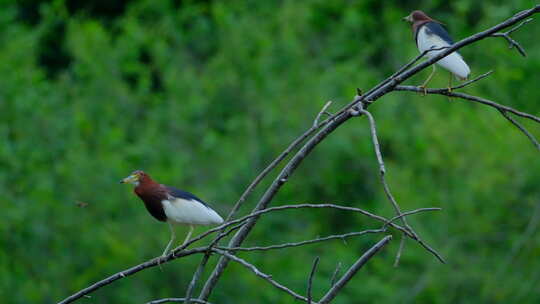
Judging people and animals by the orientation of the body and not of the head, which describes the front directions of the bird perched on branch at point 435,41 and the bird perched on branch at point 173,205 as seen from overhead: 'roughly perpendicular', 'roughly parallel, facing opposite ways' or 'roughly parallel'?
roughly parallel

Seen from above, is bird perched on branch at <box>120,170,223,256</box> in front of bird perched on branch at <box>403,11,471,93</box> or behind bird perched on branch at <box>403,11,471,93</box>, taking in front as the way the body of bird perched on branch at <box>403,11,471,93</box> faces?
in front

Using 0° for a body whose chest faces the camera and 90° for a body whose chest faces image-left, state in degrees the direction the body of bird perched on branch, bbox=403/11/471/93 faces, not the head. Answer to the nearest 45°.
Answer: approximately 90°

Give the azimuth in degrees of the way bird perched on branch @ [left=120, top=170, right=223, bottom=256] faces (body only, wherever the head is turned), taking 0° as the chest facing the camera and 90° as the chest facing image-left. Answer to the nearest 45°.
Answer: approximately 90°

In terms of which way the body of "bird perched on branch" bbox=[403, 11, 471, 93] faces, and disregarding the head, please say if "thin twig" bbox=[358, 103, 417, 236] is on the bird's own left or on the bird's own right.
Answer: on the bird's own left

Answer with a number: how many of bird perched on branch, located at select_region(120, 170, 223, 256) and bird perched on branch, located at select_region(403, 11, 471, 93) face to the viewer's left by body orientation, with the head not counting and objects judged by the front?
2

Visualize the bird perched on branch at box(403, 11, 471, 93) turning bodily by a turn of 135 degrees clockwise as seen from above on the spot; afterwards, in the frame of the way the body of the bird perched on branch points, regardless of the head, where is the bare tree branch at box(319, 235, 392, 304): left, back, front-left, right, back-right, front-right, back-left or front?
back-right
